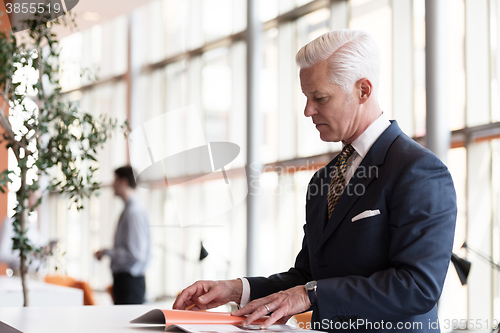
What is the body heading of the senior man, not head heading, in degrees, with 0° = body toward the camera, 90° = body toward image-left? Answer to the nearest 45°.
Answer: approximately 45°

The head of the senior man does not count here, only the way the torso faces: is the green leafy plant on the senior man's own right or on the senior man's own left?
on the senior man's own right

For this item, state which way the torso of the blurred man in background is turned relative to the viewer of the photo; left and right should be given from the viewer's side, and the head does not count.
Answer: facing to the left of the viewer

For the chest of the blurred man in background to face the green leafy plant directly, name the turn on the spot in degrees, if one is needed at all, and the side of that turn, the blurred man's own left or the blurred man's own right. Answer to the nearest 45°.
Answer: approximately 90° to the blurred man's own left

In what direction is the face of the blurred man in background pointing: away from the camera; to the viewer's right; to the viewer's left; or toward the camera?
to the viewer's left

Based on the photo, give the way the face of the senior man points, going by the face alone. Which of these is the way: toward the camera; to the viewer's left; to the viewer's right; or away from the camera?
to the viewer's left

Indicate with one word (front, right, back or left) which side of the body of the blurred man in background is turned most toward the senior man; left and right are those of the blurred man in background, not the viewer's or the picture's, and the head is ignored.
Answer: left
